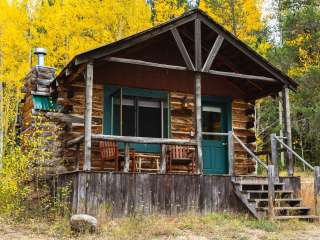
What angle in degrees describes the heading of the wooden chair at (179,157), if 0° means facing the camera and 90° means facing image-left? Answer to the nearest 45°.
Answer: approximately 0°

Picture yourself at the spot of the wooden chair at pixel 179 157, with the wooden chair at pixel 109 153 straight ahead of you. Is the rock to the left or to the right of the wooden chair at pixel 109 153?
left

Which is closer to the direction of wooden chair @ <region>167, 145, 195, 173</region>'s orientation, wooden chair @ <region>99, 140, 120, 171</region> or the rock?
the rock

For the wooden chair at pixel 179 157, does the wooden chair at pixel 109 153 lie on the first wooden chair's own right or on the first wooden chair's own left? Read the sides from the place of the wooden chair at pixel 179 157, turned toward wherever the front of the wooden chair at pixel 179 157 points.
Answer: on the first wooden chair's own right

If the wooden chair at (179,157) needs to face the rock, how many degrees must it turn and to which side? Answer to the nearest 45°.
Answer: approximately 45° to its right
